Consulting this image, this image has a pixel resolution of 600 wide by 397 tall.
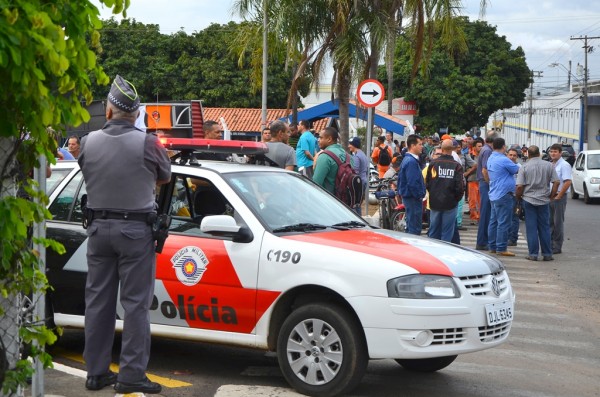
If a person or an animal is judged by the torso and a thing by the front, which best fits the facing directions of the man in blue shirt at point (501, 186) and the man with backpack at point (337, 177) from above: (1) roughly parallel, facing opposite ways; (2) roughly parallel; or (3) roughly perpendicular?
roughly perpendicular

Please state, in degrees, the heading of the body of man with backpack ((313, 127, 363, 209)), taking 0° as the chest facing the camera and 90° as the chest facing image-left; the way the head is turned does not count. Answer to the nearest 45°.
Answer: approximately 135°

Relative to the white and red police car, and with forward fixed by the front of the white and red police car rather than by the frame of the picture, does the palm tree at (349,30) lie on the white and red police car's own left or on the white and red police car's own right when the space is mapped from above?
on the white and red police car's own left

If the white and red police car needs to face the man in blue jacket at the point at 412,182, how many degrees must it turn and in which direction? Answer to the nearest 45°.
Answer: approximately 135° to its left

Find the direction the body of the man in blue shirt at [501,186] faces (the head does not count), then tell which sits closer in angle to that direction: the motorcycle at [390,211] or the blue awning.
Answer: the blue awning

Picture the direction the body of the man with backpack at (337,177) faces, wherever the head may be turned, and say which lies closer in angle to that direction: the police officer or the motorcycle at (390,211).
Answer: the motorcycle

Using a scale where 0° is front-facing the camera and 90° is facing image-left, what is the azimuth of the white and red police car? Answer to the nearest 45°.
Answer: approximately 315°
